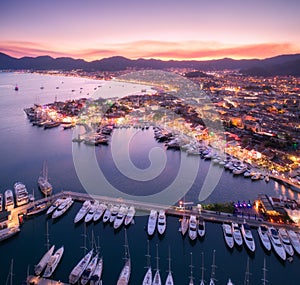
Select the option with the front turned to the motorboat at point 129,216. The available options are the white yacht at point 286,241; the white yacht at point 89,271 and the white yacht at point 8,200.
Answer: the white yacht at point 89,271

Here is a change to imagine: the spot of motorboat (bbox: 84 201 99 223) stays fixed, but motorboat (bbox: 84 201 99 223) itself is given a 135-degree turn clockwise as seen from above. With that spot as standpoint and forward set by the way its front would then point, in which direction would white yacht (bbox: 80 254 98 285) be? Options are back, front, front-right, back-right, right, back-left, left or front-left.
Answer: back

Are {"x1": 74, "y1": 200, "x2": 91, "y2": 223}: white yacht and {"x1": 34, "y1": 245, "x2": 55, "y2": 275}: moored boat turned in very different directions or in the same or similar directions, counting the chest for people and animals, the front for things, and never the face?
very different directions

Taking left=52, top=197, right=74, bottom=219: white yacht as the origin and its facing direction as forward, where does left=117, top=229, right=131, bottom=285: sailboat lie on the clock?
The sailboat is roughly at 10 o'clock from the white yacht.

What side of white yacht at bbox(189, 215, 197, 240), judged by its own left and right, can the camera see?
front

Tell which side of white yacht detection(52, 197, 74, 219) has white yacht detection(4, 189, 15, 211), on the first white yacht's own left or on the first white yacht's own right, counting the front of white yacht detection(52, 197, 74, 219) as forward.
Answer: on the first white yacht's own right

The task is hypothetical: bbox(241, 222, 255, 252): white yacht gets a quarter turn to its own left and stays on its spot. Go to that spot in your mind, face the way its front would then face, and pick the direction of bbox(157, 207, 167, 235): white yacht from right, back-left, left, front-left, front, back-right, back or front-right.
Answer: back

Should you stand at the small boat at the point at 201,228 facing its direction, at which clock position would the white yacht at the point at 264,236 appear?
The white yacht is roughly at 9 o'clock from the small boat.

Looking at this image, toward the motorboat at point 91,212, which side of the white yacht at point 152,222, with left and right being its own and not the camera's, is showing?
right

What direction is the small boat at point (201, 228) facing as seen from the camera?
toward the camera

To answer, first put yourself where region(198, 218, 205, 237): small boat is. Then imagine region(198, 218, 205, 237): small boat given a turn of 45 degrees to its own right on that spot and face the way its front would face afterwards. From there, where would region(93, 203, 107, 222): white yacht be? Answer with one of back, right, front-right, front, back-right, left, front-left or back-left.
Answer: front-right

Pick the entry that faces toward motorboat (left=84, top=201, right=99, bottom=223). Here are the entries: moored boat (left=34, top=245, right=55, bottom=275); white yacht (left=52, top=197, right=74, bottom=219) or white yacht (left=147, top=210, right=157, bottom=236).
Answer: the moored boat

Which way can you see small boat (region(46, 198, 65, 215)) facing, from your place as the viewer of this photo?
facing the viewer and to the left of the viewer

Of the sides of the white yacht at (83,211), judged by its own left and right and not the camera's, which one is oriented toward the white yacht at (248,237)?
left

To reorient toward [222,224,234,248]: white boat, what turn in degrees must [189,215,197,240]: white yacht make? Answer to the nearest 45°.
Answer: approximately 90° to its left

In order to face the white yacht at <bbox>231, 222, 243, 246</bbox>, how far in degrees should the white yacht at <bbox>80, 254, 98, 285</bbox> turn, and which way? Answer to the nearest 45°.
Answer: approximately 45° to its right

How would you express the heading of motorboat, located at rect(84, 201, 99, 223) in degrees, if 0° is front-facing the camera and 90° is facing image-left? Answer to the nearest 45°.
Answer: approximately 45°
